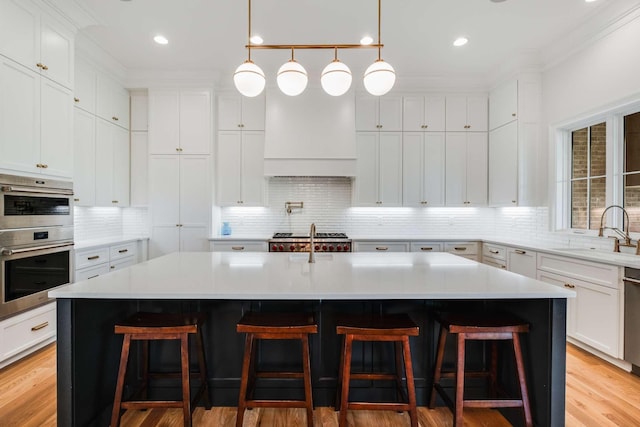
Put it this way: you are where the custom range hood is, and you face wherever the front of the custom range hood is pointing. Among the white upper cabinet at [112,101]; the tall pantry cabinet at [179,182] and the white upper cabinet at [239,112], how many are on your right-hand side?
3

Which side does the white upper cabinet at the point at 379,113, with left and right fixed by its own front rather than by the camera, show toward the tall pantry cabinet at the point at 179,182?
right

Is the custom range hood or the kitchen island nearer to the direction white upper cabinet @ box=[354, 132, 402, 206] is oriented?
the kitchen island

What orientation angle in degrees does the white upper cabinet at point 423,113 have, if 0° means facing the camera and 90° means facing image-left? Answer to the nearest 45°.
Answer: approximately 0°

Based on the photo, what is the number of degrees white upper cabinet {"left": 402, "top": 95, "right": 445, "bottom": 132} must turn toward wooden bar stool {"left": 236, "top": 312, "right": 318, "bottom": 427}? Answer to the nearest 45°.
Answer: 0° — it already faces it

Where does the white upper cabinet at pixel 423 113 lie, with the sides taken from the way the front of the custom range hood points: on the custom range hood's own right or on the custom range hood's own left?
on the custom range hood's own left

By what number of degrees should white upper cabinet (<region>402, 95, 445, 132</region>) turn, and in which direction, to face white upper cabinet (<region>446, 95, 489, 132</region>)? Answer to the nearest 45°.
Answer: approximately 90° to its left
